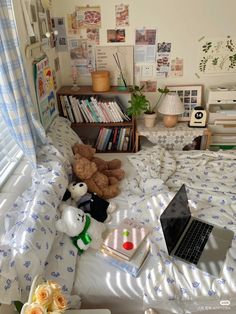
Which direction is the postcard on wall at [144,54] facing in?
toward the camera

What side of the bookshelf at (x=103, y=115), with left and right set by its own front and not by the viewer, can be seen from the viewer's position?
front

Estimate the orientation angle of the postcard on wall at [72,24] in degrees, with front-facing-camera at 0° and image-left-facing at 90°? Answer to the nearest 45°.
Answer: approximately 0°

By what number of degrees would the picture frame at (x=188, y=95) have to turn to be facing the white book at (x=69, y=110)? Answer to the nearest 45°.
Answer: approximately 45° to its right

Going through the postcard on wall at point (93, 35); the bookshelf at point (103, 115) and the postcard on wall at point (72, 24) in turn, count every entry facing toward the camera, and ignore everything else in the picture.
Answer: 3

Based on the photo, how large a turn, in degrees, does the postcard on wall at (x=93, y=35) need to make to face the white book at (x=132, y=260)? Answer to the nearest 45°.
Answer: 0° — it already faces it

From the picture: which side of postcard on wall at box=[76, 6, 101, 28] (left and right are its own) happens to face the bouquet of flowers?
front

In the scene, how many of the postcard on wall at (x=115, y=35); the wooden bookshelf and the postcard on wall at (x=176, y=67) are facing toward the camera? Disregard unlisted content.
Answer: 3
